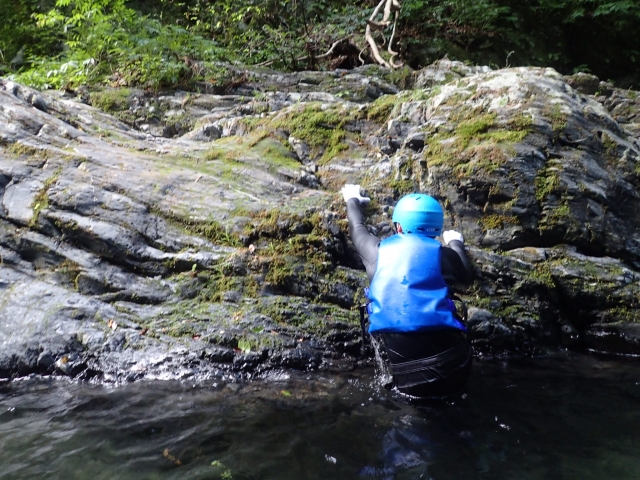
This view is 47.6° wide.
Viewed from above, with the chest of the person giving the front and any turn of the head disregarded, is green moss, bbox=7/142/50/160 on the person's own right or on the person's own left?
on the person's own left

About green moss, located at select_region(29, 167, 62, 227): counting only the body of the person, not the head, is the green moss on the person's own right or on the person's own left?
on the person's own left

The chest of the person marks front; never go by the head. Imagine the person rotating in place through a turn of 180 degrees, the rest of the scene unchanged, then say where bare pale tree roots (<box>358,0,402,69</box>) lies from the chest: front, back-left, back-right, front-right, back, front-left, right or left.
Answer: back

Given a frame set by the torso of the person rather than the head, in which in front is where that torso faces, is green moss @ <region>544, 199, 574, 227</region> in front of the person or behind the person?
in front

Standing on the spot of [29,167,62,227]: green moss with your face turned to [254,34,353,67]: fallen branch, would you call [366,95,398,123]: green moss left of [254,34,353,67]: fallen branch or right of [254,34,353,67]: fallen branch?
right

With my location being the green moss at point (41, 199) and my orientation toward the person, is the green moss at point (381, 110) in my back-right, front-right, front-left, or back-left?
front-left

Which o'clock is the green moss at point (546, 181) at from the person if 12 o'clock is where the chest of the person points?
The green moss is roughly at 1 o'clock from the person.

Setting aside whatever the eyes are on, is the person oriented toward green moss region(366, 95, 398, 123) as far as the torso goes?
yes

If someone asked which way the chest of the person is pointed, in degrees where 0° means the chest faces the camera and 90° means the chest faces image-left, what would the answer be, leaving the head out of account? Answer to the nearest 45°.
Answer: approximately 180°
